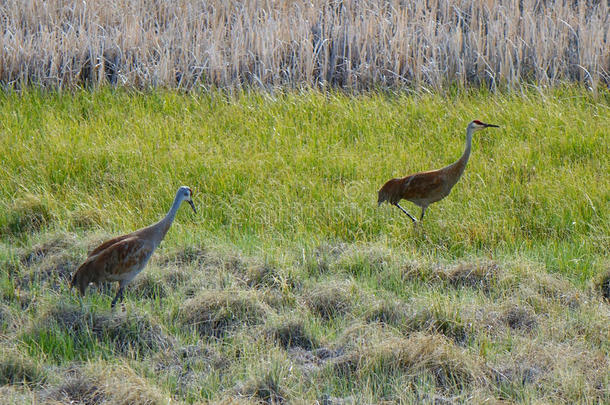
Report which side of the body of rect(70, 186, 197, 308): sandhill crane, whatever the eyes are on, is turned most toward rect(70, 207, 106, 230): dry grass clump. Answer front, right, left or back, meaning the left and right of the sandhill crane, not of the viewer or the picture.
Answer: left

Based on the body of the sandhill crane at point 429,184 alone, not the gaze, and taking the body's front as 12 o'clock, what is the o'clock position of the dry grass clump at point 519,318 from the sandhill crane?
The dry grass clump is roughly at 2 o'clock from the sandhill crane.

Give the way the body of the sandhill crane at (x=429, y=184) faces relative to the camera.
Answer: to the viewer's right

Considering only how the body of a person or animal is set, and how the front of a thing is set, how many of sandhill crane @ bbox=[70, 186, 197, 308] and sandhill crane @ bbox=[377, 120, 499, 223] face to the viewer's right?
2

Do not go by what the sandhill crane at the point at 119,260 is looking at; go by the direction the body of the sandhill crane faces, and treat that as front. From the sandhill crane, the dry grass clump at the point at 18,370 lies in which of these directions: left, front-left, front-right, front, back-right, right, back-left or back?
back-right

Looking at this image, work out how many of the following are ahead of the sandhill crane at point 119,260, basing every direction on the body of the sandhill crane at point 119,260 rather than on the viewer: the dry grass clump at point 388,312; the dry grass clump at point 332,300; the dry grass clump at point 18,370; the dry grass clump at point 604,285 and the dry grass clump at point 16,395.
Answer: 3

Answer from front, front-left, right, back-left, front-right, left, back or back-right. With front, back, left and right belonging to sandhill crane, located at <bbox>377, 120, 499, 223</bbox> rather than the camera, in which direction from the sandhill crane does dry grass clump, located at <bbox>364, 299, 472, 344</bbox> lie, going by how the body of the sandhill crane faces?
right

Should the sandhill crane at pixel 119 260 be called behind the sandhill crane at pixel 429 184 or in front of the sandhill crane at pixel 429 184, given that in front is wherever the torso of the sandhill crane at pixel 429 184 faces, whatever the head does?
behind

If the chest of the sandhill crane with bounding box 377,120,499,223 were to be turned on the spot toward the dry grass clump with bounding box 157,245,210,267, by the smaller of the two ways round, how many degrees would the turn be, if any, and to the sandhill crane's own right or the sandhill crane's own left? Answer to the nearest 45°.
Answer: approximately 180°

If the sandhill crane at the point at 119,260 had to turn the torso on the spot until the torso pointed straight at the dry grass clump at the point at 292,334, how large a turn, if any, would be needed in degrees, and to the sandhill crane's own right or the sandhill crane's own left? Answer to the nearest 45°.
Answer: approximately 45° to the sandhill crane's own right

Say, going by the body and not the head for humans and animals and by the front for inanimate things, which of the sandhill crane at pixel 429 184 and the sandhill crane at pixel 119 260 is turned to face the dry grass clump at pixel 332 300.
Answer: the sandhill crane at pixel 119 260

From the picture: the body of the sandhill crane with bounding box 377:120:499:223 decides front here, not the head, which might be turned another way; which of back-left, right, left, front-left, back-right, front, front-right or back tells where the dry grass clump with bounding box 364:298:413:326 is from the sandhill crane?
right

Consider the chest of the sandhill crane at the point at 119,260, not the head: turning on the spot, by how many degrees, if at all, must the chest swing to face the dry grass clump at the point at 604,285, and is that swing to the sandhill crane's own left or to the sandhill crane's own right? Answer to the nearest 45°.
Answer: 0° — it already faces it

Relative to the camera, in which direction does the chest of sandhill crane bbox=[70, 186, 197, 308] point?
to the viewer's right

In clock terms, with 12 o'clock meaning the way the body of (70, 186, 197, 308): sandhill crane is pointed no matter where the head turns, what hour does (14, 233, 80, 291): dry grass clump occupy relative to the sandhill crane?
The dry grass clump is roughly at 8 o'clock from the sandhill crane.
